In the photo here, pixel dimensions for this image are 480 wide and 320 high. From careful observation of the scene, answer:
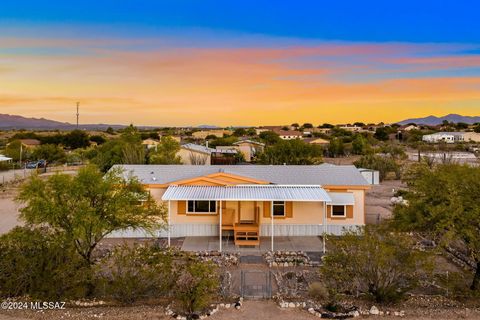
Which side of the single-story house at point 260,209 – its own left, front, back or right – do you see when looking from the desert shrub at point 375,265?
front

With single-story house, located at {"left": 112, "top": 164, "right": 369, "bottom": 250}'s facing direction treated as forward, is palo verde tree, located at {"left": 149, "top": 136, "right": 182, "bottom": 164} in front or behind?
behind

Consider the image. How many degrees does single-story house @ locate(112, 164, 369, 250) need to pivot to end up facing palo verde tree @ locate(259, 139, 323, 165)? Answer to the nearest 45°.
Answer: approximately 180°

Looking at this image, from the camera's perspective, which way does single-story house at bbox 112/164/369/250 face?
toward the camera

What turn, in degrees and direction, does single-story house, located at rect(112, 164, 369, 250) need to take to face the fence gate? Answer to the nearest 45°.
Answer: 0° — it already faces it

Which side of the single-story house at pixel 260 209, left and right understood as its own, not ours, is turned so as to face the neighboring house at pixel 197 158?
back

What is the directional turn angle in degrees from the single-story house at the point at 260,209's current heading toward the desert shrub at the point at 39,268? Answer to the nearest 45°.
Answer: approximately 45° to its right

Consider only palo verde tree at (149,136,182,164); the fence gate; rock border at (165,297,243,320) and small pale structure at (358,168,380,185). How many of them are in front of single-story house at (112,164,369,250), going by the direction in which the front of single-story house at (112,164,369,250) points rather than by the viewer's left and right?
2

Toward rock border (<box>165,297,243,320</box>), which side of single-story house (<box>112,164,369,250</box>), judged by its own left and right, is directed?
front
